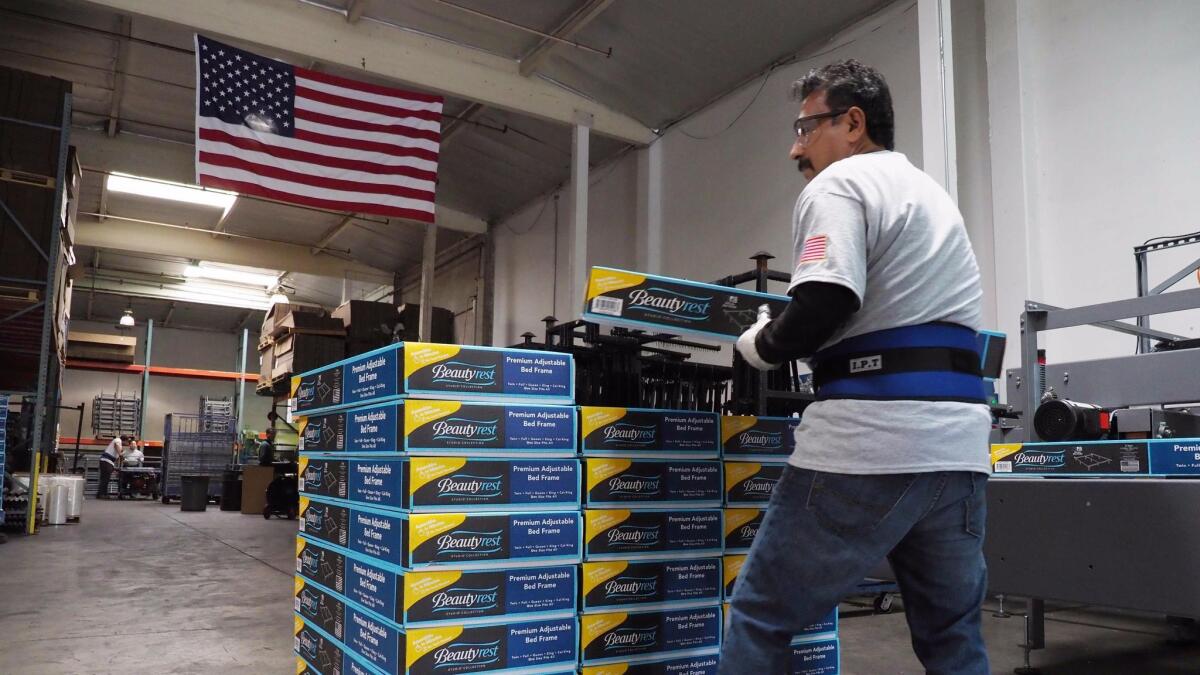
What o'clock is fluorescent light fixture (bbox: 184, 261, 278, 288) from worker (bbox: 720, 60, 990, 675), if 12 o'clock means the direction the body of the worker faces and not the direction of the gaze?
The fluorescent light fixture is roughly at 12 o'clock from the worker.

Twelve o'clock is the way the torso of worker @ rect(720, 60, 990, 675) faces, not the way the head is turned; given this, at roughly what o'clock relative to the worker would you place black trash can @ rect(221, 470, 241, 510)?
The black trash can is roughly at 12 o'clock from the worker.

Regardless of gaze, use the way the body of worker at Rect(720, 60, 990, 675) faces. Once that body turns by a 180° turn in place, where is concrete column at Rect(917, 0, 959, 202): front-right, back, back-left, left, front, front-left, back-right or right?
back-left

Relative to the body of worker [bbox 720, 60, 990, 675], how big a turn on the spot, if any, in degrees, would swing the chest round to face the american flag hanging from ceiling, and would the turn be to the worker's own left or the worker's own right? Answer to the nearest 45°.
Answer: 0° — they already face it

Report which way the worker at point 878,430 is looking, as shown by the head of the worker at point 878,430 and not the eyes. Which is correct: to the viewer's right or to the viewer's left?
to the viewer's left

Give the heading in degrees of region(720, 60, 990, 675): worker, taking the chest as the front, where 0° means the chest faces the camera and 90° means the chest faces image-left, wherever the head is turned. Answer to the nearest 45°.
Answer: approximately 135°

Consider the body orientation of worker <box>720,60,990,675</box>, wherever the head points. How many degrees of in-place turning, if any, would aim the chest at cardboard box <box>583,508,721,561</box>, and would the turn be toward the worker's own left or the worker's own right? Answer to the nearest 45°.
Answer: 0° — they already face it

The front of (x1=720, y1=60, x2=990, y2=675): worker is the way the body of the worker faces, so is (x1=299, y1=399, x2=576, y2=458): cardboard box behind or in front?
in front

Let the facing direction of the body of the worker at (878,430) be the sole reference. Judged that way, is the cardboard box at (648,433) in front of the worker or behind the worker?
in front

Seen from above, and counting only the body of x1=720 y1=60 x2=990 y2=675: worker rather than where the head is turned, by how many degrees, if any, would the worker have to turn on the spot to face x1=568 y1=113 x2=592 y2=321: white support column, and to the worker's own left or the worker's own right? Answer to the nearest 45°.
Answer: approximately 45° to the worker's own right

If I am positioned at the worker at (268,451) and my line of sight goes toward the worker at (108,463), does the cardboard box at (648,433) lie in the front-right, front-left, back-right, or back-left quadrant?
back-left

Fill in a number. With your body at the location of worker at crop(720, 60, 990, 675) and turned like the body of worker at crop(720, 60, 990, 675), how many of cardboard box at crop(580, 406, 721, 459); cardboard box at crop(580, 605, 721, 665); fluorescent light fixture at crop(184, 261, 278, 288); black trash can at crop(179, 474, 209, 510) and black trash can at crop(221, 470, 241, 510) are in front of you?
5

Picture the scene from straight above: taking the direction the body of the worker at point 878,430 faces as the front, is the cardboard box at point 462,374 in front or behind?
in front

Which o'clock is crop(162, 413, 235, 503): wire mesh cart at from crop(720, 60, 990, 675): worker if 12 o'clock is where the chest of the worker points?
The wire mesh cart is roughly at 12 o'clock from the worker.
